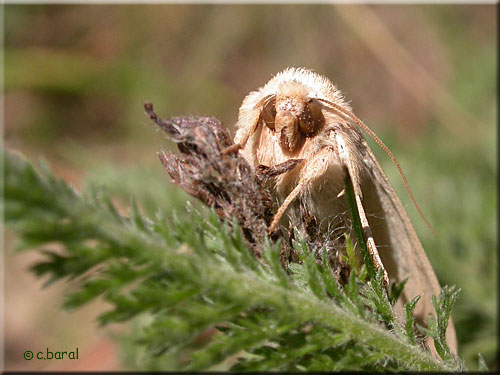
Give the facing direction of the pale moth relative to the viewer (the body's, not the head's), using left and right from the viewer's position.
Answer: facing the viewer and to the left of the viewer
